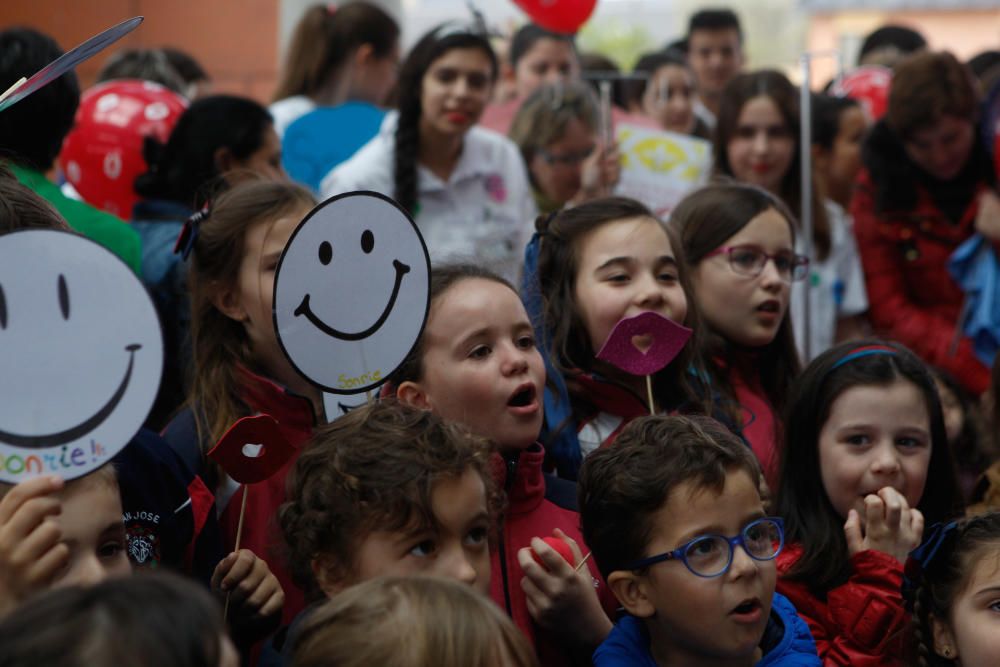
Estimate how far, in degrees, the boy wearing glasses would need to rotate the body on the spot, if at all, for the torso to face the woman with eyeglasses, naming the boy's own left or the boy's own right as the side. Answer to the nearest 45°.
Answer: approximately 135° to the boy's own left

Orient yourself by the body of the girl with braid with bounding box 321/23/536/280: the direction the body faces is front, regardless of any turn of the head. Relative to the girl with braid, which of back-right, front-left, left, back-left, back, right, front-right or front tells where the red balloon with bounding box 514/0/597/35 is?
back-left

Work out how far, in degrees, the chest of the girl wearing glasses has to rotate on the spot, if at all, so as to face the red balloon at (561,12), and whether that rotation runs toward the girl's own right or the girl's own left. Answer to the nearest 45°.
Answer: approximately 135° to the girl's own left

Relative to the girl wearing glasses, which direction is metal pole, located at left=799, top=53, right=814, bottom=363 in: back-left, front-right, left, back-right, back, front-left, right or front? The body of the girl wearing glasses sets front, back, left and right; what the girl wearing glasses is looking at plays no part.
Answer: back-left

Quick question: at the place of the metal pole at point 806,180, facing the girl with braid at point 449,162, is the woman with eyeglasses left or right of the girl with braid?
right

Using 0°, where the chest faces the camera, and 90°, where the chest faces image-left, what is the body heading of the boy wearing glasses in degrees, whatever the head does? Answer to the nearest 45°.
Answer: approximately 315°

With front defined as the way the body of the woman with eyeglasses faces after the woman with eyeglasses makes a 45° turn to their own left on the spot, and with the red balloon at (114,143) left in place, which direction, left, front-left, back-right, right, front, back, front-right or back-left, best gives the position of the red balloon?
back-right

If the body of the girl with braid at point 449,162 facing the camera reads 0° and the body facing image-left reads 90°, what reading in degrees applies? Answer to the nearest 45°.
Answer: approximately 0°

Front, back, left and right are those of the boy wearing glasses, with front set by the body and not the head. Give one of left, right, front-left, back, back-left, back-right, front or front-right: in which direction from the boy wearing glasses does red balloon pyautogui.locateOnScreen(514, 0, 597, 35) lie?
back-left

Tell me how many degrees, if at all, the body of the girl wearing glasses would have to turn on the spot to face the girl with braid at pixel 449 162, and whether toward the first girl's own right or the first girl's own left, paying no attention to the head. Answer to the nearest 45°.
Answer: approximately 180°

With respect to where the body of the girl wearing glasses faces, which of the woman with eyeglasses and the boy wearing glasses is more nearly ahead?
the boy wearing glasses
